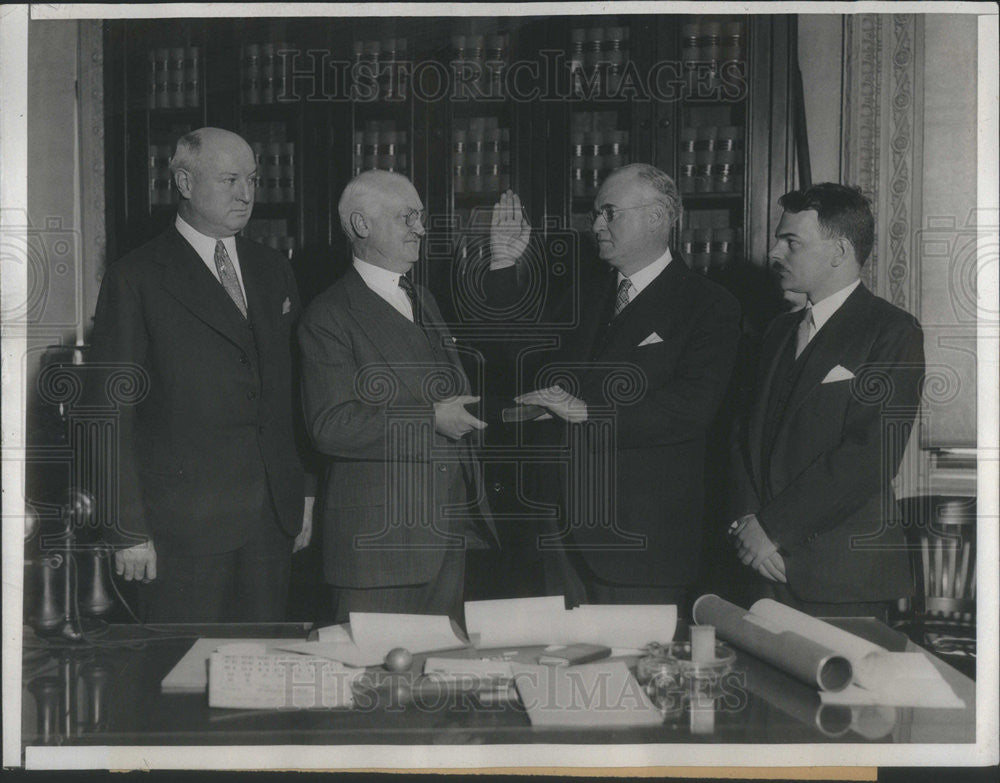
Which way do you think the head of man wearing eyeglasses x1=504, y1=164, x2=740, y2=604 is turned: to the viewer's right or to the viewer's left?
to the viewer's left

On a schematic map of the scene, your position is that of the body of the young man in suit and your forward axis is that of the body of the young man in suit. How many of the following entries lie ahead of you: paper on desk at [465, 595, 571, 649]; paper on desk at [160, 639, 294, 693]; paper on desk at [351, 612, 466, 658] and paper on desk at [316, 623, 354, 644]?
4

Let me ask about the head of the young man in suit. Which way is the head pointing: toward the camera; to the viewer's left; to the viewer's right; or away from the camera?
to the viewer's left

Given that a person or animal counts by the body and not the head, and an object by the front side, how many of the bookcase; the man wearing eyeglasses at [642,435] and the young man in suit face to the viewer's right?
0

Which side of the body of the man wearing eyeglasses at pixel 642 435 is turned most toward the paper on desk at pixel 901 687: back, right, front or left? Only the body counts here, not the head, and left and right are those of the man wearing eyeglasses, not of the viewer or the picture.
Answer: left

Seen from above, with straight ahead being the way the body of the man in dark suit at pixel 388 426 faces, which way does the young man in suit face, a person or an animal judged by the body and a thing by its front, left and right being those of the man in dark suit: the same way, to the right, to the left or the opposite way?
to the right

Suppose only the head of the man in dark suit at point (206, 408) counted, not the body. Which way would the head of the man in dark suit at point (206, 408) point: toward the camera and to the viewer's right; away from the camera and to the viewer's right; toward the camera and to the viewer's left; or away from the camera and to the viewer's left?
toward the camera and to the viewer's right

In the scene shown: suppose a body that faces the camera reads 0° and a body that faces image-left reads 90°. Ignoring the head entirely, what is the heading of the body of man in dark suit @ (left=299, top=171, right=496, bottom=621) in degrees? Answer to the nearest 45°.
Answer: approximately 315°

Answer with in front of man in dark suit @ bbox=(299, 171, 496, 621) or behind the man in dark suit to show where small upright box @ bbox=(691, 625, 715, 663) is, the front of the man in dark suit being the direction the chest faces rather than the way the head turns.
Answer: in front

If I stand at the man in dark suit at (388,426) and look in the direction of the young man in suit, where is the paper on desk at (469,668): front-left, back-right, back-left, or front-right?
front-right

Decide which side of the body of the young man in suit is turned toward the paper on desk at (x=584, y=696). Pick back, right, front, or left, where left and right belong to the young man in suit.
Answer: front

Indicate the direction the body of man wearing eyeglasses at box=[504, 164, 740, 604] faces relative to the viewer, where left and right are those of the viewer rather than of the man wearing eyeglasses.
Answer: facing the viewer and to the left of the viewer

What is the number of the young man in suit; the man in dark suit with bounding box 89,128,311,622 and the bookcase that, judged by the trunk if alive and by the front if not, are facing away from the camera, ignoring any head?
0
